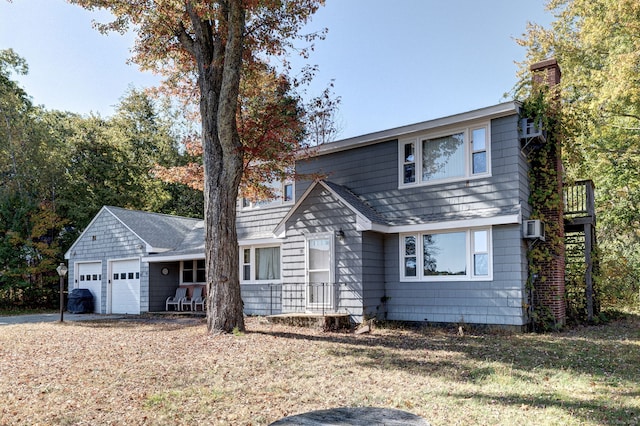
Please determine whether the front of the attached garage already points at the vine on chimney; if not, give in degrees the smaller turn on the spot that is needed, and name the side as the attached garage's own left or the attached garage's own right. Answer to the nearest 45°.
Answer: approximately 90° to the attached garage's own left

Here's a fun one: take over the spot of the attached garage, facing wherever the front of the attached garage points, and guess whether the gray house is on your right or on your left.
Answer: on your left

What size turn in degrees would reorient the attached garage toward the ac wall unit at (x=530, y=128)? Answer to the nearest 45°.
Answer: approximately 90° to its left

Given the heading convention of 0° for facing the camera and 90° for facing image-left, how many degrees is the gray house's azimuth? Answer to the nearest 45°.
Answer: approximately 45°

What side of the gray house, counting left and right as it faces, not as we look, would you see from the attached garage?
right

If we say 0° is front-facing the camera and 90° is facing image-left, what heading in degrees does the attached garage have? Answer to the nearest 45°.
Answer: approximately 45°
